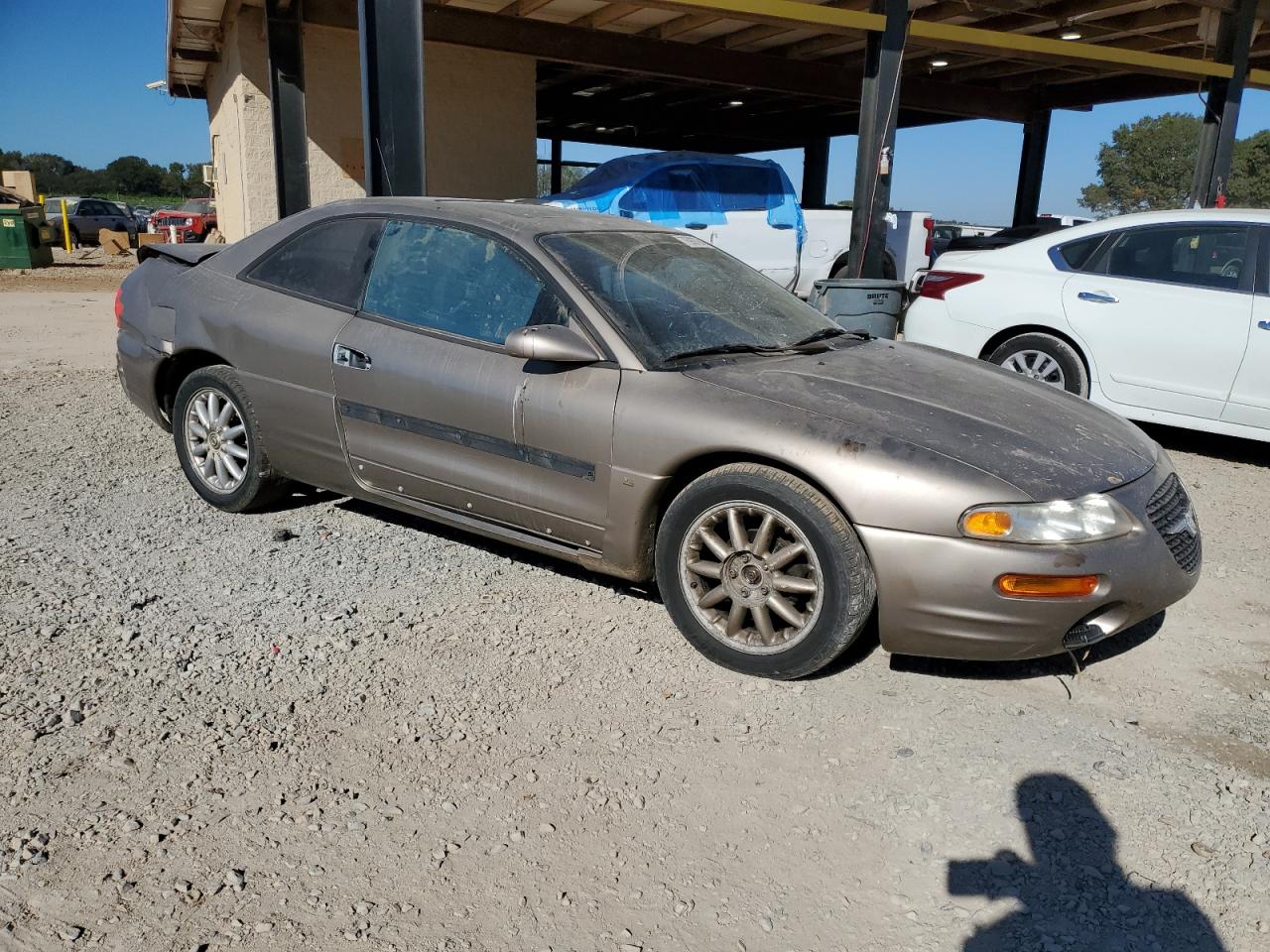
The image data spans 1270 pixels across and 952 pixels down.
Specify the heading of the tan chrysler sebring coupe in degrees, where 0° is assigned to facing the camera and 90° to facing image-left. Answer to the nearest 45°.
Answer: approximately 315°

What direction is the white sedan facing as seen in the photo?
to the viewer's right

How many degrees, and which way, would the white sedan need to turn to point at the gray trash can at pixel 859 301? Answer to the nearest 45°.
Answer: approximately 135° to its left

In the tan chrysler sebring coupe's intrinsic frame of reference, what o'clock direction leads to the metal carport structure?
The metal carport structure is roughly at 8 o'clock from the tan chrysler sebring coupe.

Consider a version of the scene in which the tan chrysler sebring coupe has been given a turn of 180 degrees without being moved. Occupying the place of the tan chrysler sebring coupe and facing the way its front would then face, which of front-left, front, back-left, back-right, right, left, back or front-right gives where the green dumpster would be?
front

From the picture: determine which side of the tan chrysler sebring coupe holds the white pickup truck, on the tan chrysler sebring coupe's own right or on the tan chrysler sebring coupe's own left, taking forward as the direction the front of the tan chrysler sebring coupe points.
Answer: on the tan chrysler sebring coupe's own left
